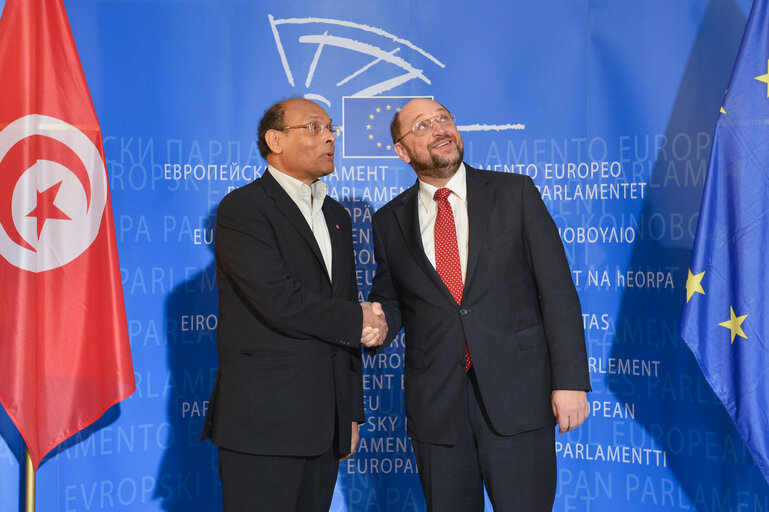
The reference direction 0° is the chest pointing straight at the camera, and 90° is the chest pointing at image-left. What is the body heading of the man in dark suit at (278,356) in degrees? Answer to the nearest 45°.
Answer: approximately 315°

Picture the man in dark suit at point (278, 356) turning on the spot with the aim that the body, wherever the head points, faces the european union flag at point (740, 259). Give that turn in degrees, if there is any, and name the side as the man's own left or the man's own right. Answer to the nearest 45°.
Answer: approximately 45° to the man's own left

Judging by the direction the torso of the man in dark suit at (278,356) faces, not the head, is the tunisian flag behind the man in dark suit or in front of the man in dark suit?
behind

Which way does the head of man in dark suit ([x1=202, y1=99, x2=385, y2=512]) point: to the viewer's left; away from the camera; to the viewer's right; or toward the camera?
to the viewer's right

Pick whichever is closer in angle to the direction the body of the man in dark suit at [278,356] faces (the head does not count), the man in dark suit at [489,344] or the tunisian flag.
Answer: the man in dark suit

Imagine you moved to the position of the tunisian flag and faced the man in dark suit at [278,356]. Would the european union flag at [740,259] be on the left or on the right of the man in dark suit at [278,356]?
left

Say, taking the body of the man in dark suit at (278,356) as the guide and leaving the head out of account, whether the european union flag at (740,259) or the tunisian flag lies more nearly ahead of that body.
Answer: the european union flag

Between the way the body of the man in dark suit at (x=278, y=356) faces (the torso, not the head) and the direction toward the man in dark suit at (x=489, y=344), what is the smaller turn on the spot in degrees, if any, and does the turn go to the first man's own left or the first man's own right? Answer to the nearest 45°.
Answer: approximately 45° to the first man's own left
